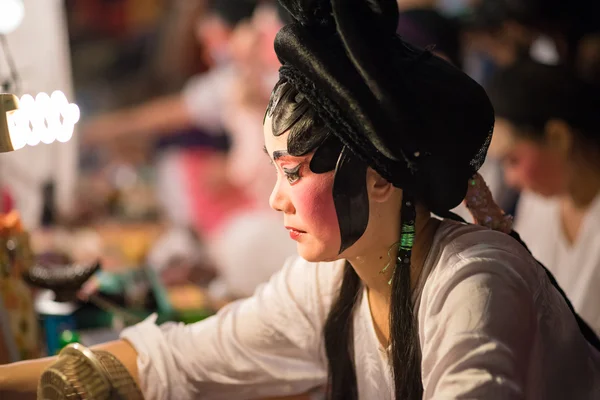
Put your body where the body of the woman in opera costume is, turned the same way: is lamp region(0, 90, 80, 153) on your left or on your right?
on your right

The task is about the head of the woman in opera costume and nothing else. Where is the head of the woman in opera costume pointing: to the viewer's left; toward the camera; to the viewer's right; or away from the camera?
to the viewer's left

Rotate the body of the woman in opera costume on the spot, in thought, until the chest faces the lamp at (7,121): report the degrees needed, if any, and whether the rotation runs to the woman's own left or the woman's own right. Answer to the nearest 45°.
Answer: approximately 45° to the woman's own right

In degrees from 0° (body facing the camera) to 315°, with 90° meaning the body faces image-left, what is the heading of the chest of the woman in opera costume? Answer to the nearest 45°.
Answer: approximately 45°
